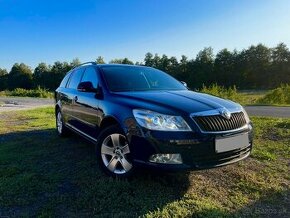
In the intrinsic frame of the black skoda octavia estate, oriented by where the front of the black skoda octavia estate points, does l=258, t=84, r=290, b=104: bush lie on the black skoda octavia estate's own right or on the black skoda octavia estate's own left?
on the black skoda octavia estate's own left

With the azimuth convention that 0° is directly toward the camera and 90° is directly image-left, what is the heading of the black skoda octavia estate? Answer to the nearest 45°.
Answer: approximately 315°
